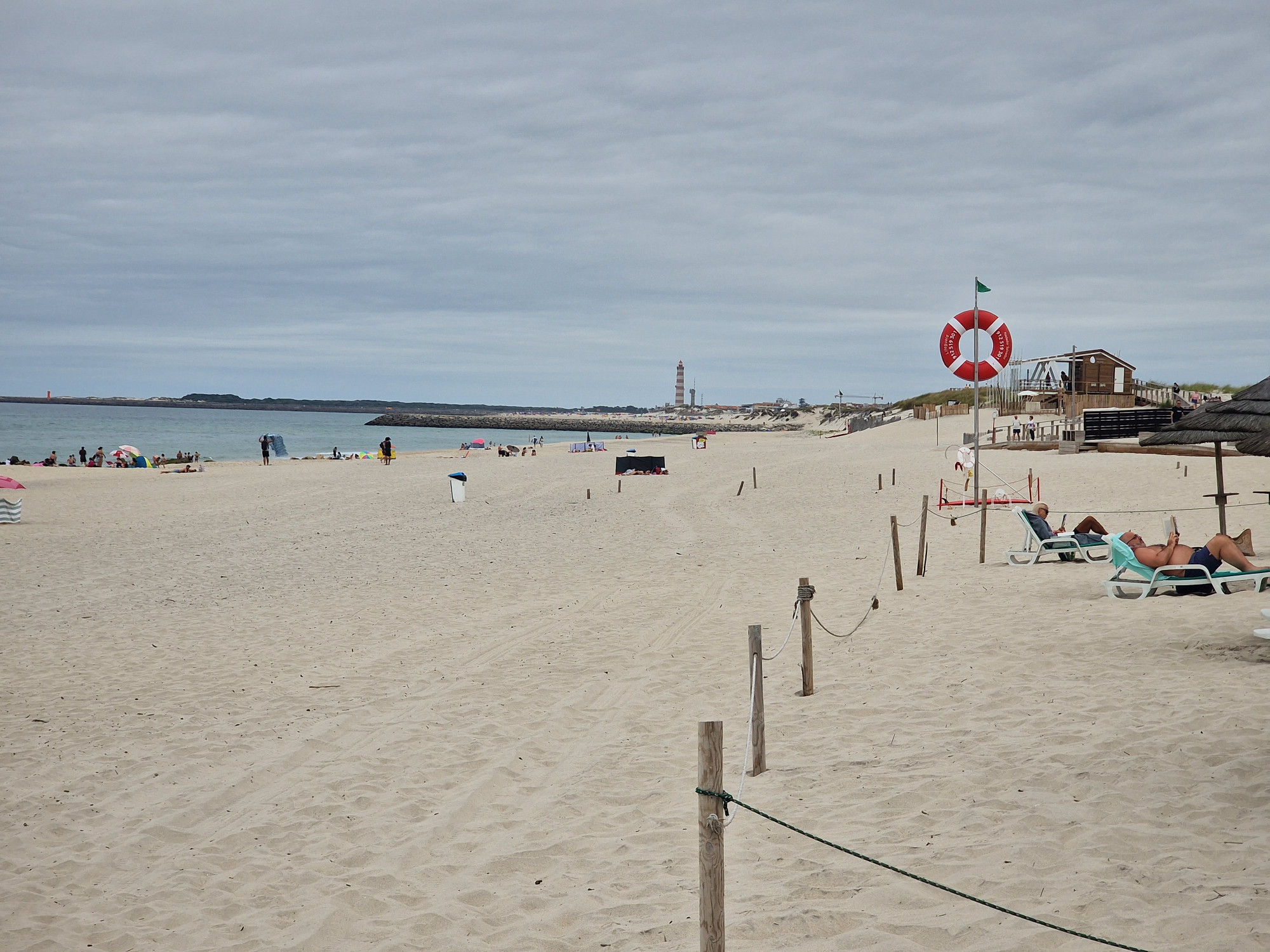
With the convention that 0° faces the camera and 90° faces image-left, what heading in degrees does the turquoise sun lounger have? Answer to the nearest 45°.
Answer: approximately 270°

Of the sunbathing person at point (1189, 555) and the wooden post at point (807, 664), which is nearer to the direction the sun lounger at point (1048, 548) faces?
the sunbathing person

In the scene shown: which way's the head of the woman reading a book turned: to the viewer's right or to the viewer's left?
to the viewer's right

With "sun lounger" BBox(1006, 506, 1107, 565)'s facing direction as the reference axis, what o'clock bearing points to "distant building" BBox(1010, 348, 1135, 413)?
The distant building is roughly at 9 o'clock from the sun lounger.

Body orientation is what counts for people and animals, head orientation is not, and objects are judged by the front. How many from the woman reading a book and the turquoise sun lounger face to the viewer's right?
2

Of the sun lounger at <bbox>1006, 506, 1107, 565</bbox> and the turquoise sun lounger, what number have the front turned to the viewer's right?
2

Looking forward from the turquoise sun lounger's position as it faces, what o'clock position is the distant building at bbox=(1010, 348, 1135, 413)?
The distant building is roughly at 9 o'clock from the turquoise sun lounger.

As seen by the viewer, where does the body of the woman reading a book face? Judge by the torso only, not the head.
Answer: to the viewer's right

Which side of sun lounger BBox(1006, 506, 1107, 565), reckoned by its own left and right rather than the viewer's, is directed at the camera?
right

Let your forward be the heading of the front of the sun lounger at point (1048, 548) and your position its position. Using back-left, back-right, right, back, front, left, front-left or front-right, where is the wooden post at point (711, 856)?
right
